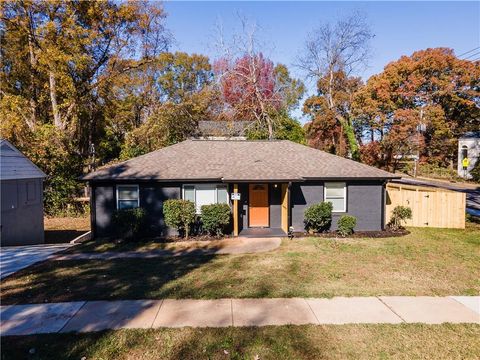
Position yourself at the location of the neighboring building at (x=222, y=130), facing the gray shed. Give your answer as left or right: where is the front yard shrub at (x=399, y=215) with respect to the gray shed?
left

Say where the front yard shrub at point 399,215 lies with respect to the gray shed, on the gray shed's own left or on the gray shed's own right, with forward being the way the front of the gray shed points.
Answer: on the gray shed's own left

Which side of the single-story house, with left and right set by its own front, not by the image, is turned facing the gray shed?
right

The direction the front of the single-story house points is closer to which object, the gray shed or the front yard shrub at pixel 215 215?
the front yard shrub

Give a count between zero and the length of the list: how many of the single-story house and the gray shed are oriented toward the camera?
2

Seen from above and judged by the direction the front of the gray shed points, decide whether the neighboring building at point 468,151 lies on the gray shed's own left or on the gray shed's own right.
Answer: on the gray shed's own left

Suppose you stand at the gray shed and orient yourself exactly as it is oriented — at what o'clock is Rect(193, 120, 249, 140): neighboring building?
The neighboring building is roughly at 8 o'clock from the gray shed.

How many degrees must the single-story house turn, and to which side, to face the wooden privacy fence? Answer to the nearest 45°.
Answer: approximately 90° to its left

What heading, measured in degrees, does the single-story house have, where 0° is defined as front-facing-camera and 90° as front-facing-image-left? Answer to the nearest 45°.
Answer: approximately 0°

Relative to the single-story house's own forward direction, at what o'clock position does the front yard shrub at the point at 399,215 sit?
The front yard shrub is roughly at 9 o'clock from the single-story house.

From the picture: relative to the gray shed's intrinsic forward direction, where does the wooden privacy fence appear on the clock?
The wooden privacy fence is roughly at 10 o'clock from the gray shed.

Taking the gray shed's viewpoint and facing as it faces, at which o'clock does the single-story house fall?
The single-story house is roughly at 10 o'clock from the gray shed.

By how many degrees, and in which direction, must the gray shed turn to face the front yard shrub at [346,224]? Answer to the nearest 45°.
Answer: approximately 45° to its left

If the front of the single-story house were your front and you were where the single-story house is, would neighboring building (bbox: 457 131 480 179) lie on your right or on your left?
on your left
